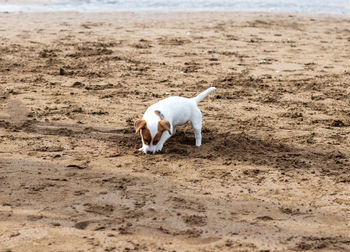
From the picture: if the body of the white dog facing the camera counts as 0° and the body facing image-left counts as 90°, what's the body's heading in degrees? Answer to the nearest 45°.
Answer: approximately 45°
